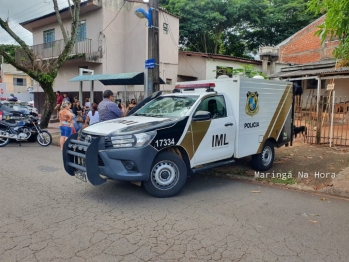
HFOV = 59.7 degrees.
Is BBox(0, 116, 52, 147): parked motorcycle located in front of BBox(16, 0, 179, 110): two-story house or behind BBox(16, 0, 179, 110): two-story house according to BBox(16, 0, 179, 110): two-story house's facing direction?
in front

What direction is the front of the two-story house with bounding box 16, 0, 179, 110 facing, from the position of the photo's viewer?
facing the viewer and to the left of the viewer

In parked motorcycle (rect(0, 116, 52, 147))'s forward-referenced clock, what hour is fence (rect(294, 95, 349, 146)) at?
The fence is roughly at 1 o'clock from the parked motorcycle.

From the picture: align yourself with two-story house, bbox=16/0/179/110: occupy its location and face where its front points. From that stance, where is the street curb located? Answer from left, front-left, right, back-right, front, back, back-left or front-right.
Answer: front-left

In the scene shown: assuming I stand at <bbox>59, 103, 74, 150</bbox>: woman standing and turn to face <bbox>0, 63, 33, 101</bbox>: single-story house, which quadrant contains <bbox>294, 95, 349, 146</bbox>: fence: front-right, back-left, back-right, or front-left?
back-right

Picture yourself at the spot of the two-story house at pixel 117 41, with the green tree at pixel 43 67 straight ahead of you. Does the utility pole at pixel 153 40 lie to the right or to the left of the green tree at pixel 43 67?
left

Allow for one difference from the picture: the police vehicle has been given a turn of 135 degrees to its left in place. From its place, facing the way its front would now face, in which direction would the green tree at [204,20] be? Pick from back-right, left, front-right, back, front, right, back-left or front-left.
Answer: left

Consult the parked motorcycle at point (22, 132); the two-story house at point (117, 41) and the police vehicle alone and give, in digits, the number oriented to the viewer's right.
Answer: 1

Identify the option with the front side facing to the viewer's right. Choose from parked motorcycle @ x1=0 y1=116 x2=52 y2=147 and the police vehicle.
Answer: the parked motorcycle

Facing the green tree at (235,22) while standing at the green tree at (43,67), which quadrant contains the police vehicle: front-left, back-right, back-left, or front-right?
back-right

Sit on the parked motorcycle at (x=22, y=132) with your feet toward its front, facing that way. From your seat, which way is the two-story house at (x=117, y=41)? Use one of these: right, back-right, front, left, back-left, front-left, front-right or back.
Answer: front-left

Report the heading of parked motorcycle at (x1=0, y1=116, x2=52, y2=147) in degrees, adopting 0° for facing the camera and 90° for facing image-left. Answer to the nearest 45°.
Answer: approximately 270°

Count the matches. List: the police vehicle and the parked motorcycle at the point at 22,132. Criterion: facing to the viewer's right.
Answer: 1
